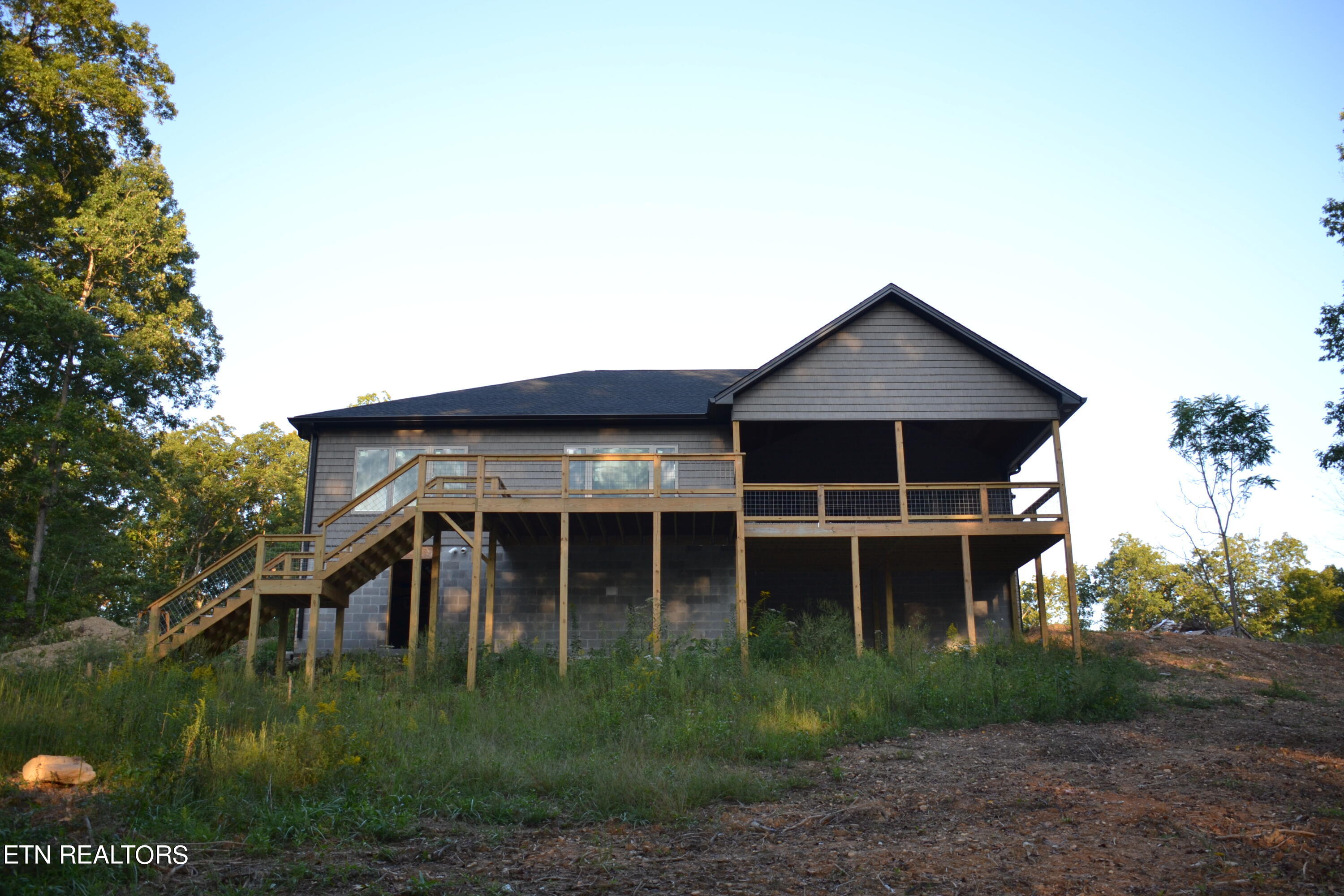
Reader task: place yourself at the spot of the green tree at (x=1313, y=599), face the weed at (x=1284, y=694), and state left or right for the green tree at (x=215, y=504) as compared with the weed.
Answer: right

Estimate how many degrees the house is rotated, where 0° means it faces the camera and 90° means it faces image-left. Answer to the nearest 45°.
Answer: approximately 180°

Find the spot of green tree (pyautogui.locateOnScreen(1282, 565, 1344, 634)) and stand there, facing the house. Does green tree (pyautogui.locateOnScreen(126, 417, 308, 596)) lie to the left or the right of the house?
right
